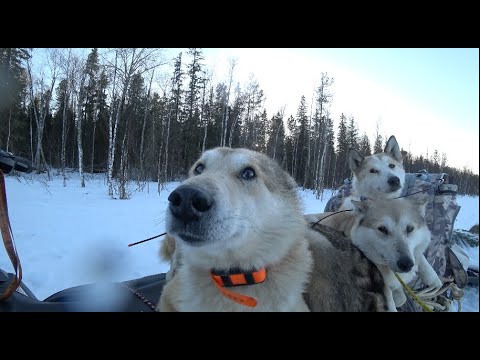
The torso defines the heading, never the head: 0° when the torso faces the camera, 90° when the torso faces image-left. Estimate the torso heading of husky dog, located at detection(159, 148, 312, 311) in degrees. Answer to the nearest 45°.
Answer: approximately 45°

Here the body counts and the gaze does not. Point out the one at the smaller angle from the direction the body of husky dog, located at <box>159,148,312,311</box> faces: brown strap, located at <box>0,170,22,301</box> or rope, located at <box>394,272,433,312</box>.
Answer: the brown strap

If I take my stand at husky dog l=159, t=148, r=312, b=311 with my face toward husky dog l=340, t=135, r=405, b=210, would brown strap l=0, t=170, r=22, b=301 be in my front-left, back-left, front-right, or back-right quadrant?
back-left

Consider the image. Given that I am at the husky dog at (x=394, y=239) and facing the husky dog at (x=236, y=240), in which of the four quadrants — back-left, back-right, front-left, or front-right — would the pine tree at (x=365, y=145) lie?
back-right
